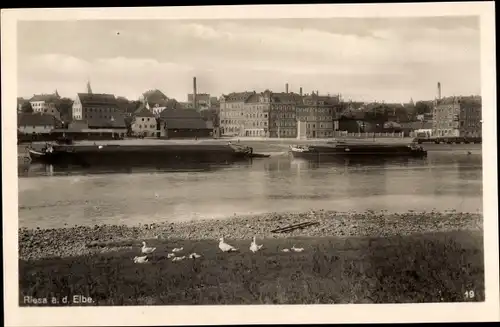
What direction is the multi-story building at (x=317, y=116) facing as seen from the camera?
toward the camera

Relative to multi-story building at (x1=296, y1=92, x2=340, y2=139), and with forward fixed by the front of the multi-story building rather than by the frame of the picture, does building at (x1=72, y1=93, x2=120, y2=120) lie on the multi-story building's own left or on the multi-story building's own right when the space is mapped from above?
on the multi-story building's own right

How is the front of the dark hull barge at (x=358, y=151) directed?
to the viewer's left

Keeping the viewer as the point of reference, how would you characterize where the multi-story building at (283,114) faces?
facing the viewer

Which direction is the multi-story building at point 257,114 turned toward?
toward the camera

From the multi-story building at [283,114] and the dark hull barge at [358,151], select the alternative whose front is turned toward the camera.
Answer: the multi-story building

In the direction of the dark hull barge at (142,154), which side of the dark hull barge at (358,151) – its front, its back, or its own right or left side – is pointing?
front
